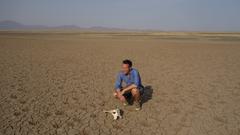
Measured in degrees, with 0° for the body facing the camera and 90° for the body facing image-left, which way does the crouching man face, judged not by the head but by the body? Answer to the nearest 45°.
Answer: approximately 45°
